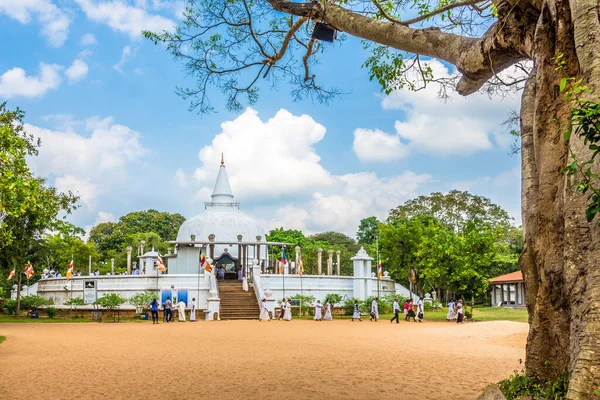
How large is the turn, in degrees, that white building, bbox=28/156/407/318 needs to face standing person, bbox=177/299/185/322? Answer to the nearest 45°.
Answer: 0° — it already faces them

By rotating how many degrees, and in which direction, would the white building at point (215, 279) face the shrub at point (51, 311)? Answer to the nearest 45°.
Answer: approximately 90° to its right

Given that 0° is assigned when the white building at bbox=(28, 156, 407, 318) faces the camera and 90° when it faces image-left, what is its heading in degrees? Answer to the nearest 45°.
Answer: approximately 0°

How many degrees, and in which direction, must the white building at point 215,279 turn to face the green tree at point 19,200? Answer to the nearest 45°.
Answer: approximately 45° to its right

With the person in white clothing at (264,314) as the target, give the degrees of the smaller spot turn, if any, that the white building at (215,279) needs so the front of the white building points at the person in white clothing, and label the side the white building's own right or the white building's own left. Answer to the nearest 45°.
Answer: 0° — it already faces them
